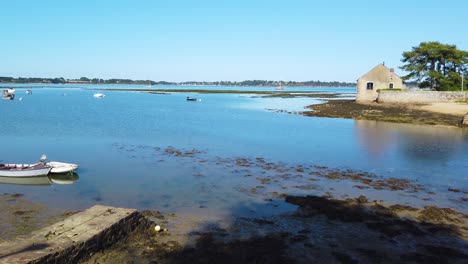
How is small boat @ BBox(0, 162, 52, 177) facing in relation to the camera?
to the viewer's right

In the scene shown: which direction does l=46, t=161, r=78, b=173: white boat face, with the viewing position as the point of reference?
facing to the right of the viewer

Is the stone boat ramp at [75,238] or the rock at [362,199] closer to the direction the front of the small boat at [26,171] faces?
the rock

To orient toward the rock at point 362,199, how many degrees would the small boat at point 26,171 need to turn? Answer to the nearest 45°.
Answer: approximately 45° to its right
